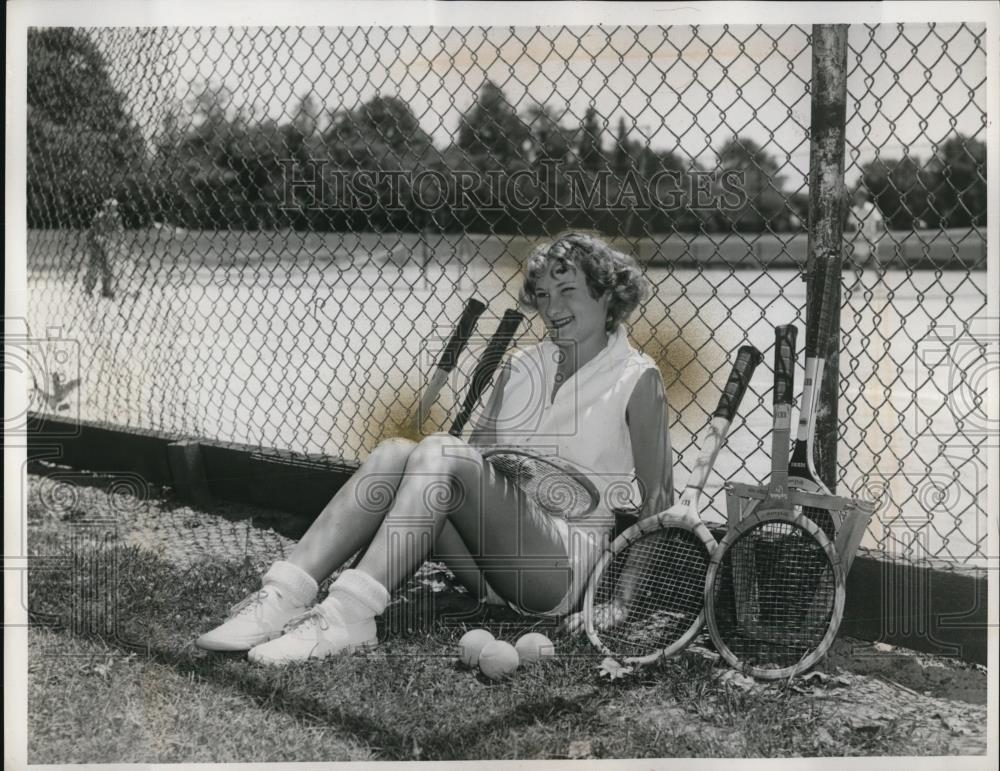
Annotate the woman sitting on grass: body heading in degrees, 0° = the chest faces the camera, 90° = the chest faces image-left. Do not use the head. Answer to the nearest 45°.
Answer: approximately 45°

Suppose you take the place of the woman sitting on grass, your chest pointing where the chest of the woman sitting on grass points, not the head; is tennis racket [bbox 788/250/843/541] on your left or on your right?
on your left

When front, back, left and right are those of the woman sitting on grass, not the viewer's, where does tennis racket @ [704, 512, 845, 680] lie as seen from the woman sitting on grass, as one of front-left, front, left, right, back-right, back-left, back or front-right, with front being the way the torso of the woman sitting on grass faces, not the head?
back-left
